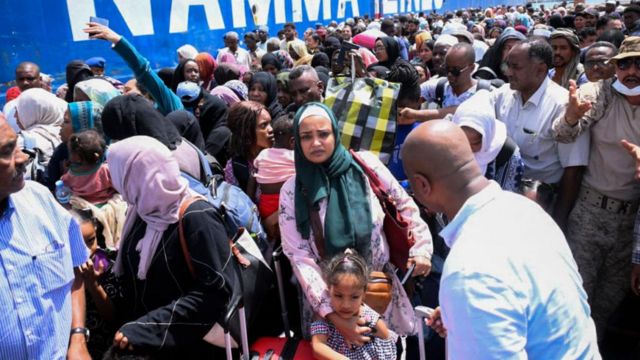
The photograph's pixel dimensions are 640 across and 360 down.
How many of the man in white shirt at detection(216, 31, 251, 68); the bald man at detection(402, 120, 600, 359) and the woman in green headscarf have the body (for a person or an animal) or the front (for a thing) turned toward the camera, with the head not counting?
2

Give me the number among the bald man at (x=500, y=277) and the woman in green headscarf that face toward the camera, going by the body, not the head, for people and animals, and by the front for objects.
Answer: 1

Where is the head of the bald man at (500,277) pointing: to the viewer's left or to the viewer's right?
to the viewer's left

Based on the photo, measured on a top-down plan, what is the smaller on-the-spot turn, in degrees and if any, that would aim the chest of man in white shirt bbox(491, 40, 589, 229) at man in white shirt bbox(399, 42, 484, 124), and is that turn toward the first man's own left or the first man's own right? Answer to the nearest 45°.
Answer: approximately 90° to the first man's own right

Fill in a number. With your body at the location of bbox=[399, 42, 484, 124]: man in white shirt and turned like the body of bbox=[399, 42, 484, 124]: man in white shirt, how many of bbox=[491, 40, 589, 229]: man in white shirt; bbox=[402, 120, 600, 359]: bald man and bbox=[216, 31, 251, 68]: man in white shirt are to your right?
1

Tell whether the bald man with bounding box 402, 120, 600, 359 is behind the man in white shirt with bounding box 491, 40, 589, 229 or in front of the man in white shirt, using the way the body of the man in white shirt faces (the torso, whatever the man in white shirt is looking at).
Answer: in front

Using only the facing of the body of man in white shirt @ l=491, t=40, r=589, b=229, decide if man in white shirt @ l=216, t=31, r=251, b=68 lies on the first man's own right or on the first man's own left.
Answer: on the first man's own right

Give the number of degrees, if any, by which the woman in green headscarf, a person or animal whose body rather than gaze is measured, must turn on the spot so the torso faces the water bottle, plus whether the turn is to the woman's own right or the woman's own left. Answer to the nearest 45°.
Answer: approximately 90° to the woman's own right

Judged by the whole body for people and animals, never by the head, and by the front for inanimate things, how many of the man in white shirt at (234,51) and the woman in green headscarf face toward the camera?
2
